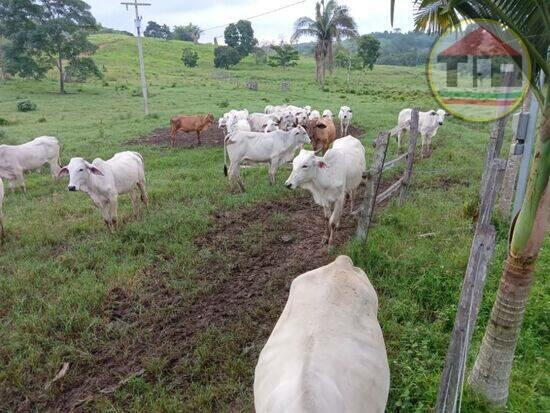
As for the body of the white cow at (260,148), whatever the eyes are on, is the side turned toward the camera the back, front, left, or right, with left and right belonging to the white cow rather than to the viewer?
right

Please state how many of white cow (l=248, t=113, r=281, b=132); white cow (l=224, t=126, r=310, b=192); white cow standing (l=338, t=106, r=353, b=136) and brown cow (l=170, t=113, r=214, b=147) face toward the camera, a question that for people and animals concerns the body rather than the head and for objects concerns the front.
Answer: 1

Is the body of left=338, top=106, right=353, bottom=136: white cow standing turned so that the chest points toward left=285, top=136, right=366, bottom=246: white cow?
yes

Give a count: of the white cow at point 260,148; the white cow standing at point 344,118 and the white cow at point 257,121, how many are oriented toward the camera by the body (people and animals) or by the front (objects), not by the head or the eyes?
1

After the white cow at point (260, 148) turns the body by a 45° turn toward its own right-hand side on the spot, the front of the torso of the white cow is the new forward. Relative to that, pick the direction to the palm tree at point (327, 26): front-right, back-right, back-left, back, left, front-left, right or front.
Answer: back-left

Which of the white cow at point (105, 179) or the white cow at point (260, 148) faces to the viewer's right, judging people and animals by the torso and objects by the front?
the white cow at point (260, 148)

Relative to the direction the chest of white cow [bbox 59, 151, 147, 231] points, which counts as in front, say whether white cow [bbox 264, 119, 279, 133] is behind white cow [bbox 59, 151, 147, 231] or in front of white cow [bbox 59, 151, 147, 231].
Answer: behind

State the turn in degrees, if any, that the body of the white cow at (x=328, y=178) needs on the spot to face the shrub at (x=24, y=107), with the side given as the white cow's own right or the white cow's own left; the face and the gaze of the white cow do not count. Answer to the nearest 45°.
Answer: approximately 90° to the white cow's own right

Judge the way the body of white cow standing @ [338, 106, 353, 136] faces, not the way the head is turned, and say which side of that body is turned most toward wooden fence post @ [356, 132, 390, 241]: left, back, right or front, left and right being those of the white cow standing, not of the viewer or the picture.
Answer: front

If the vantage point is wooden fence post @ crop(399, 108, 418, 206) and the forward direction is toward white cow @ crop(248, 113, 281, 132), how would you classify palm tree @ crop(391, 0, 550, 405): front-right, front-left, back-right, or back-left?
back-left

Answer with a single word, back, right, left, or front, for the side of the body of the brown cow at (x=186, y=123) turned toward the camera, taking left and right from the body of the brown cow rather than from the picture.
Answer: right

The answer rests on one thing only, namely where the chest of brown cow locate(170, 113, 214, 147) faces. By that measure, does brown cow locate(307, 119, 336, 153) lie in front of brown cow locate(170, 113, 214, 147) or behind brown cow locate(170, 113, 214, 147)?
in front

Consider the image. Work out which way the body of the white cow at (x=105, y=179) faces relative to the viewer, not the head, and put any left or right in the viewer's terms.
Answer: facing the viewer and to the left of the viewer

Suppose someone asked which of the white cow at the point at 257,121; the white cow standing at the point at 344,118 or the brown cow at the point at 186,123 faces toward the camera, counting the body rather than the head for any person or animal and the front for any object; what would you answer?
the white cow standing

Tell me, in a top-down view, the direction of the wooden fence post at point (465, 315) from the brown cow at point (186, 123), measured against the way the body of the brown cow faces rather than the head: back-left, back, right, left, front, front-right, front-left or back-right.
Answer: right

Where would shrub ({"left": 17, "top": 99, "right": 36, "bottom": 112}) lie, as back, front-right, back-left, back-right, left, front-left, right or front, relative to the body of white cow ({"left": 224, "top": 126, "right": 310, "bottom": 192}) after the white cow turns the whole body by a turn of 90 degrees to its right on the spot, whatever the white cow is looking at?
back-right
